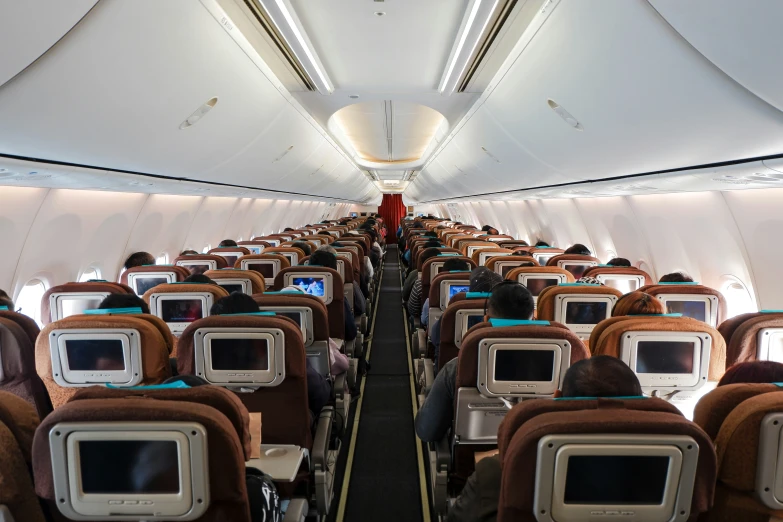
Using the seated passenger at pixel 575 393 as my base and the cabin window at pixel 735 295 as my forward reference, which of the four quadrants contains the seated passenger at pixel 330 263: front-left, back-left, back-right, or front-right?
front-left

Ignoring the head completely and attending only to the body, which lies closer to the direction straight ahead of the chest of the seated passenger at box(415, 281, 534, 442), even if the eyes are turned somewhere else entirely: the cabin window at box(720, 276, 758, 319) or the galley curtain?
the galley curtain

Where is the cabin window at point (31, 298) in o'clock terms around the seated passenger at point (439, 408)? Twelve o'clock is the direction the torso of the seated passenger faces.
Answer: The cabin window is roughly at 10 o'clock from the seated passenger.

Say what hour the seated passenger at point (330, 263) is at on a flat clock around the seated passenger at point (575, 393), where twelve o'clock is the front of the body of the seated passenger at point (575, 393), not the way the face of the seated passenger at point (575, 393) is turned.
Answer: the seated passenger at point (330, 263) is roughly at 11 o'clock from the seated passenger at point (575, 393).

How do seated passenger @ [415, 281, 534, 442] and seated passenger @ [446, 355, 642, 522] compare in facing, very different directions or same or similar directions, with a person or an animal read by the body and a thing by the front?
same or similar directions

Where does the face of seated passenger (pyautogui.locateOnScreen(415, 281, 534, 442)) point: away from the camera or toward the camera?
away from the camera

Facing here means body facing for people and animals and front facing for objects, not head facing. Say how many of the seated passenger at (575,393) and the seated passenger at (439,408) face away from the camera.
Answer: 2

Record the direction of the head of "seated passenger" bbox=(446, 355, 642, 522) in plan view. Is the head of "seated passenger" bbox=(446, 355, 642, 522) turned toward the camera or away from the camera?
away from the camera

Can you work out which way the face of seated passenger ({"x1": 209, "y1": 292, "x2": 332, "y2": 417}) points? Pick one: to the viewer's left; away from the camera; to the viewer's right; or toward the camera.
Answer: away from the camera

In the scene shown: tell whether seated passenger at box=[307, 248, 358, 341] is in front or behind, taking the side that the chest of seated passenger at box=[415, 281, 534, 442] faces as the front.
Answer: in front

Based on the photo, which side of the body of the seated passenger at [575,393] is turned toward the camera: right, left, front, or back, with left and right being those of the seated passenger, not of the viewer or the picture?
back

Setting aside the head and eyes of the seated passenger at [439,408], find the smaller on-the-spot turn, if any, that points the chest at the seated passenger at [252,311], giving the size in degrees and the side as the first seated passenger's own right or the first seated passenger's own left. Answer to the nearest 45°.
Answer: approximately 90° to the first seated passenger's own left

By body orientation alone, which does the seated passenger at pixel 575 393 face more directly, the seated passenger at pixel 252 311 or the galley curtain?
the galley curtain

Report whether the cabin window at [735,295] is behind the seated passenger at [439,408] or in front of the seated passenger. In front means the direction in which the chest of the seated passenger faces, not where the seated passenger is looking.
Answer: in front

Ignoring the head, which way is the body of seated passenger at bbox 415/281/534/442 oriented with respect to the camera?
away from the camera
